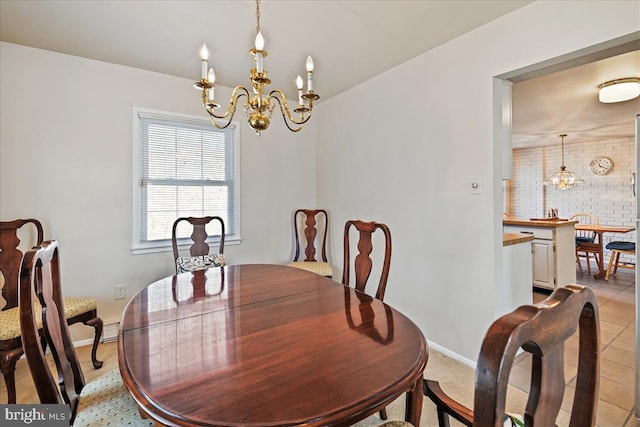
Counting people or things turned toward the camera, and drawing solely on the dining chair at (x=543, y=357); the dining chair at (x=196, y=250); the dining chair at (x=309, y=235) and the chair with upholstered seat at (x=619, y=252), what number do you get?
2

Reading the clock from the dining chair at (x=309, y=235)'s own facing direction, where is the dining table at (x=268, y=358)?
The dining table is roughly at 12 o'clock from the dining chair.

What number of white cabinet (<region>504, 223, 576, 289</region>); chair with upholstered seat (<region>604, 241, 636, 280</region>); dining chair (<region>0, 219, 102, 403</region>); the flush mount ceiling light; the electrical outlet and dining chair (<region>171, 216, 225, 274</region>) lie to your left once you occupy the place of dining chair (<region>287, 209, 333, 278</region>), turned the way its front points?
3

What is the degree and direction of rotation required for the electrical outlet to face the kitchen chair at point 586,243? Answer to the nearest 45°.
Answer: approximately 90° to its left

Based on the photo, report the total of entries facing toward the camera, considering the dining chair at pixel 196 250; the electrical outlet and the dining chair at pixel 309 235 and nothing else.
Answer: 3

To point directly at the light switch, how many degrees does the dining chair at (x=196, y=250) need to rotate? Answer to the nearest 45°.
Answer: approximately 45° to its left

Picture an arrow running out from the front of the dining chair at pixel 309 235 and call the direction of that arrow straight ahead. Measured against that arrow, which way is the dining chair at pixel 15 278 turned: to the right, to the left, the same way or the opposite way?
to the left

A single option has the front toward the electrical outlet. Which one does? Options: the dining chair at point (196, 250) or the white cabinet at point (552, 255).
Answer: the white cabinet

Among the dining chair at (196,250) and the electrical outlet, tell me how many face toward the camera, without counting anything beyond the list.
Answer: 2

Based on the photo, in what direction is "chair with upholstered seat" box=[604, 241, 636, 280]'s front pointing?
to the viewer's left

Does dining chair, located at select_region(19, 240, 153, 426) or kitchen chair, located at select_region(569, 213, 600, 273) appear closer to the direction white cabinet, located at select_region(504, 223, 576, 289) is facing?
the dining chair

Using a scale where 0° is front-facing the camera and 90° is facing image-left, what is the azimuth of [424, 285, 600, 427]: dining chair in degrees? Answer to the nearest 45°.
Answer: approximately 135°

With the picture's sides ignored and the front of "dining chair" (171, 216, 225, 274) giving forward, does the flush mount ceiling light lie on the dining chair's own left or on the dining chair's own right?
on the dining chair's own left
